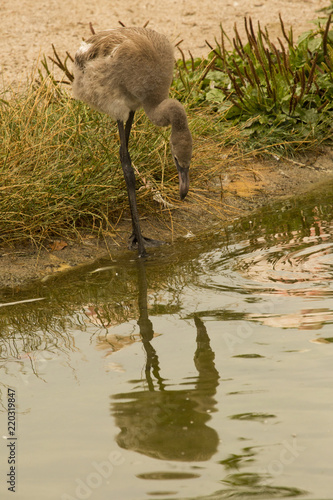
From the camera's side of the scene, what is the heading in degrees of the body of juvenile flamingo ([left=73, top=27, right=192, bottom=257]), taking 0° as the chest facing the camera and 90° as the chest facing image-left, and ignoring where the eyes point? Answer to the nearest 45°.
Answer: approximately 315°
